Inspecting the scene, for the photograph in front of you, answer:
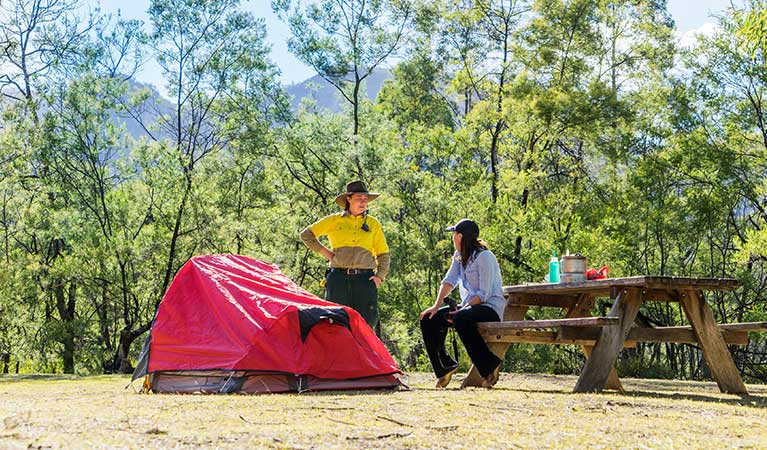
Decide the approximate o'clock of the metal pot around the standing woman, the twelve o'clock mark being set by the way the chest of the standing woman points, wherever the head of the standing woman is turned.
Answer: The metal pot is roughly at 10 o'clock from the standing woman.

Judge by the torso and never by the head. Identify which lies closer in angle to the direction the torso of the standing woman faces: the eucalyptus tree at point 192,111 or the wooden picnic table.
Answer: the wooden picnic table

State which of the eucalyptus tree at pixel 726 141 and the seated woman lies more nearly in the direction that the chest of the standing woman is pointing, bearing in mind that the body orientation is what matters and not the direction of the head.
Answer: the seated woman

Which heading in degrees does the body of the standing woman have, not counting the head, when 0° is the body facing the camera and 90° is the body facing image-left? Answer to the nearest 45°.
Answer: approximately 0°

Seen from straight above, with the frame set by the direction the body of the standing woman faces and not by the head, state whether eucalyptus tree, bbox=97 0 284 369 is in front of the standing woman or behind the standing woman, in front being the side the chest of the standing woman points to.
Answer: behind

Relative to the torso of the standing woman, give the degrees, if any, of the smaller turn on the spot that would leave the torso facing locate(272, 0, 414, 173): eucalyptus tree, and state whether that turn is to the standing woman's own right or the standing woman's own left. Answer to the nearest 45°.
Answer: approximately 180°

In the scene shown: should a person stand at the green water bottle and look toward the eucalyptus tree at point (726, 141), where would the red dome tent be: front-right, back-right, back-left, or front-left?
back-left

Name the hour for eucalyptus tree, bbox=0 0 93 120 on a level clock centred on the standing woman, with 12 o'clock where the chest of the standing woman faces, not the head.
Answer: The eucalyptus tree is roughly at 5 o'clock from the standing woman.

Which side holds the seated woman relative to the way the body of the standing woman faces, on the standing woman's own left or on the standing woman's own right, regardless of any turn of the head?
on the standing woman's own left

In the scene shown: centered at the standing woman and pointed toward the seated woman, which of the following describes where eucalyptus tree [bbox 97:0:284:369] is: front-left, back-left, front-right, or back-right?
back-left

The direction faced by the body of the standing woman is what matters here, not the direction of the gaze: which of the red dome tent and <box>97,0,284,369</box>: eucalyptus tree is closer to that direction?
the red dome tent

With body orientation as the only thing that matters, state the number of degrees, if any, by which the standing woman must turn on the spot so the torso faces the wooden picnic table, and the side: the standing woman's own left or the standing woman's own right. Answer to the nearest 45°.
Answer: approximately 45° to the standing woman's own left
